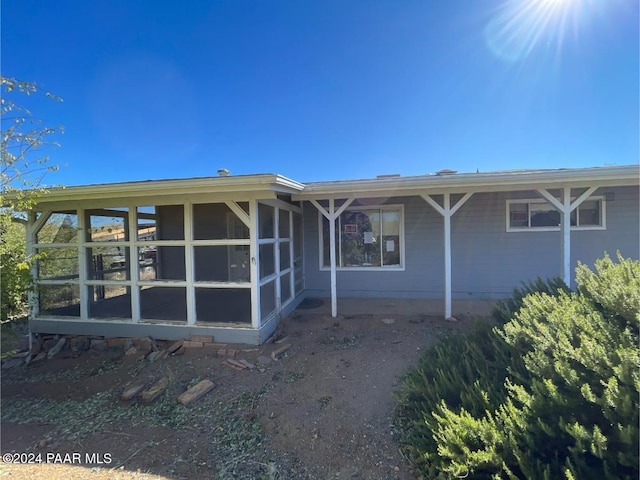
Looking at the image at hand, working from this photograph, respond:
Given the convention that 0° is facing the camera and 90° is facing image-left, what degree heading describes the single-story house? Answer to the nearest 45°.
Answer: approximately 0°

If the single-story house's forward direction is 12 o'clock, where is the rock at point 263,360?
The rock is roughly at 12 o'clock from the single-story house.

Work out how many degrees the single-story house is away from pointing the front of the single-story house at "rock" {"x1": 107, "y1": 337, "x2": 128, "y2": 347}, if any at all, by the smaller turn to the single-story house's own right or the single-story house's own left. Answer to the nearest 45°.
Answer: approximately 90° to the single-story house's own right

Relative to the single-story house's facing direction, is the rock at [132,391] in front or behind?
in front

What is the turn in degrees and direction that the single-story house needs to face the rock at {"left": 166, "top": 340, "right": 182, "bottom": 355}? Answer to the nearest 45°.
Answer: approximately 45° to its right

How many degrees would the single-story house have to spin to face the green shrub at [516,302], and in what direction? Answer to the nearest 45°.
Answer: approximately 45° to its left

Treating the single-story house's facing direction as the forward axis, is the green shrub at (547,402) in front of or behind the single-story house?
in front

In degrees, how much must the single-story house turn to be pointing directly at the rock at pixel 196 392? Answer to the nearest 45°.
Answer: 0° — it already faces it
